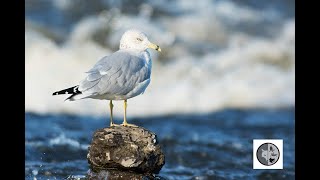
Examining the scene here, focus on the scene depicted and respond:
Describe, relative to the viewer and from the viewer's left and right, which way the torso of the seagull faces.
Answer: facing to the right of the viewer
